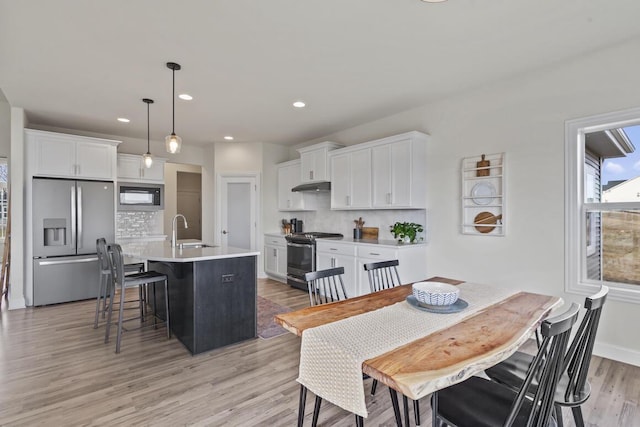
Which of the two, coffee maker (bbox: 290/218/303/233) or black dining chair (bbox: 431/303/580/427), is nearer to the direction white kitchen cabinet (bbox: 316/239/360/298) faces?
the black dining chair

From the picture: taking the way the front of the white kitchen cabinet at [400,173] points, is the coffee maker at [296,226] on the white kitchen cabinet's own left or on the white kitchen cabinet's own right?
on the white kitchen cabinet's own right

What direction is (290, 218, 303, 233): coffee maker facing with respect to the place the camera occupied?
facing the viewer and to the left of the viewer

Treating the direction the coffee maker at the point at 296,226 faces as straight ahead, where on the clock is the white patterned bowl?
The white patterned bowl is roughly at 10 o'clock from the coffee maker.

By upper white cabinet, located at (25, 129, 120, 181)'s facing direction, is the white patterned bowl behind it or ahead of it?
ahead

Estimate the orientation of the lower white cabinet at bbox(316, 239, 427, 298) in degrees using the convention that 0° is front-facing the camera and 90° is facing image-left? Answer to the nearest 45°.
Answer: approximately 45°

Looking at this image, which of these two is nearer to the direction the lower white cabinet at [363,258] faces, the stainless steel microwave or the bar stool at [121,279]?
the bar stool

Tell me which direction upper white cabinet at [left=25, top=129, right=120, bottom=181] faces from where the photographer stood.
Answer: facing the viewer

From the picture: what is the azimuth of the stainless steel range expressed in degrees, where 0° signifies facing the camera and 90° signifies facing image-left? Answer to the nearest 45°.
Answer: approximately 45°

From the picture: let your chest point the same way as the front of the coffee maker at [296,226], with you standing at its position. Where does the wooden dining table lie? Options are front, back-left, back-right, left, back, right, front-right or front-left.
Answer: front-left

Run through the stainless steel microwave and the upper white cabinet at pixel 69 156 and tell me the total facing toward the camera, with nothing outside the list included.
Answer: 2

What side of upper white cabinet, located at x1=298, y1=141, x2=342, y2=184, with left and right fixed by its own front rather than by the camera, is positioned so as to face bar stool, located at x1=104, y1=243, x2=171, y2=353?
front

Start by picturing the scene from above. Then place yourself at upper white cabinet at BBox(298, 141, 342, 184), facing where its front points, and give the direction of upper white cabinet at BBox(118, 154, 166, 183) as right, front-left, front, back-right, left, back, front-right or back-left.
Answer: front-right

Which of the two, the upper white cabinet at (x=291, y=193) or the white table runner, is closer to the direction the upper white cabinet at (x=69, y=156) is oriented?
the white table runner

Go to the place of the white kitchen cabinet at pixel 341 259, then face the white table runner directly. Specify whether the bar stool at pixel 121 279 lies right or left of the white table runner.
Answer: right

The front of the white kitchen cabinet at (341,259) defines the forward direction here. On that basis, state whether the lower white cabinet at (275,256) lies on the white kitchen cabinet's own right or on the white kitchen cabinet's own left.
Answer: on the white kitchen cabinet's own right

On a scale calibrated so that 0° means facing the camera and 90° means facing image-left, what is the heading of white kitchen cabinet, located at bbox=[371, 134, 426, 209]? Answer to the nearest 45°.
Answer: approximately 45°

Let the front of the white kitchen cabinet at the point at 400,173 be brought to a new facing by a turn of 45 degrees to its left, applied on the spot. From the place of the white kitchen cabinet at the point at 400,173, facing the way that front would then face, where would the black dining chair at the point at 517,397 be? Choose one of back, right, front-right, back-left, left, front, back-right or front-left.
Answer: front
